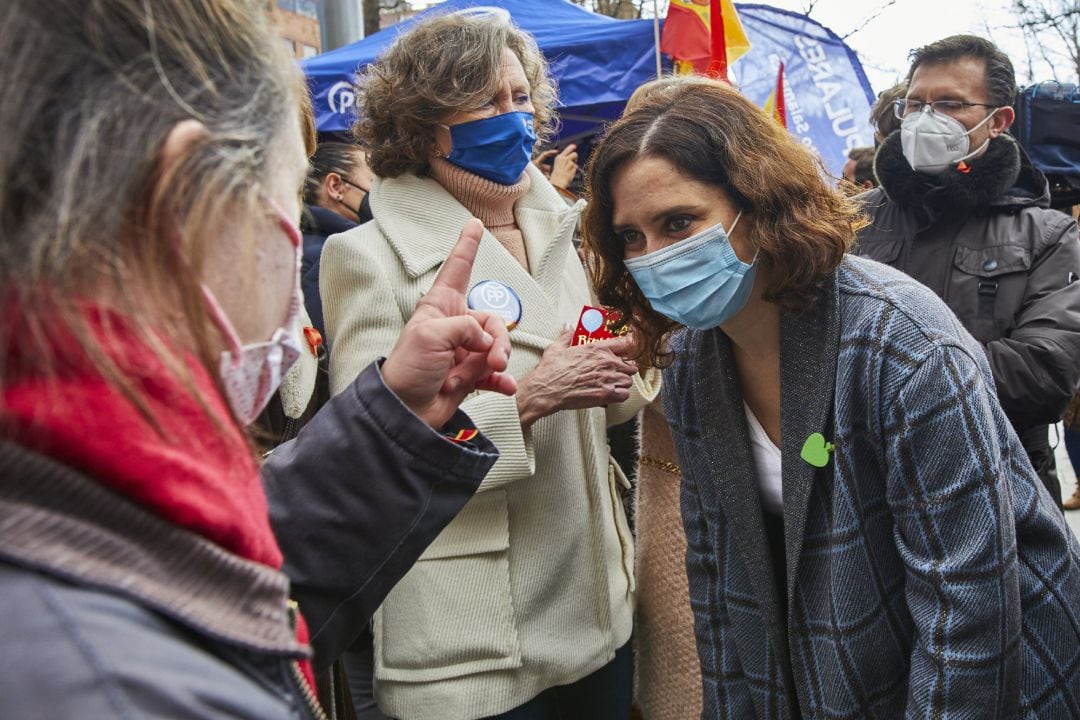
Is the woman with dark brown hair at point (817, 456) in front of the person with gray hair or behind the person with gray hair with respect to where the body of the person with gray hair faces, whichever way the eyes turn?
in front

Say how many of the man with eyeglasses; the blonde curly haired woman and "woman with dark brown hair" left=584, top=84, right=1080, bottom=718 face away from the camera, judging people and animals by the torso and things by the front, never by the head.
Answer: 0

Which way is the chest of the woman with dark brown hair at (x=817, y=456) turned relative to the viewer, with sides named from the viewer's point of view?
facing the viewer and to the left of the viewer

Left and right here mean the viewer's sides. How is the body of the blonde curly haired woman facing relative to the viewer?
facing the viewer and to the right of the viewer

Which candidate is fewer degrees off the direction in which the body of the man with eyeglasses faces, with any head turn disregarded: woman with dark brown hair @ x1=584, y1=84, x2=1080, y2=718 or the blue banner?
the woman with dark brown hair

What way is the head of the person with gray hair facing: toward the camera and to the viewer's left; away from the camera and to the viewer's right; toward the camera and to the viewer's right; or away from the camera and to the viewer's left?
away from the camera and to the viewer's right

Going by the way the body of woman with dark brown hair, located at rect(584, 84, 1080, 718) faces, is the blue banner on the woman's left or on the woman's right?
on the woman's right

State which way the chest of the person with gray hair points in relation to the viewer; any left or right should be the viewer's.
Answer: facing away from the viewer and to the right of the viewer

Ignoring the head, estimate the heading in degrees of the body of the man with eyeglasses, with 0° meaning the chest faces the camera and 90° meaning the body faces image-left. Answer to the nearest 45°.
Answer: approximately 45°

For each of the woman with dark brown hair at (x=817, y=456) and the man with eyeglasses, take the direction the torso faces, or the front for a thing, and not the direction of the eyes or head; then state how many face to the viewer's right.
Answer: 0

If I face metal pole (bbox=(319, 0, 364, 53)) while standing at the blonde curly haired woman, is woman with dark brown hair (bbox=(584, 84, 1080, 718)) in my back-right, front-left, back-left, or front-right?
back-right

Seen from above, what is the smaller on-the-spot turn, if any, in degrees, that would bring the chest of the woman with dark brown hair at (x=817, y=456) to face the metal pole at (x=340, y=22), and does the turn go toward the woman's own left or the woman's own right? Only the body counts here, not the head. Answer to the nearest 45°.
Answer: approximately 90° to the woman's own right

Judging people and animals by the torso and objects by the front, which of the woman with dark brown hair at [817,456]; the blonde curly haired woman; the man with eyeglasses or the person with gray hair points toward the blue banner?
the person with gray hair

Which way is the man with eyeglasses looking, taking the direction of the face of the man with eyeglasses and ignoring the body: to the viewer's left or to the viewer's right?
to the viewer's left

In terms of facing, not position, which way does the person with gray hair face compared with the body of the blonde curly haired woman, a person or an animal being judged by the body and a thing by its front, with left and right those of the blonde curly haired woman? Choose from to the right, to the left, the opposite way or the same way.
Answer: to the left
